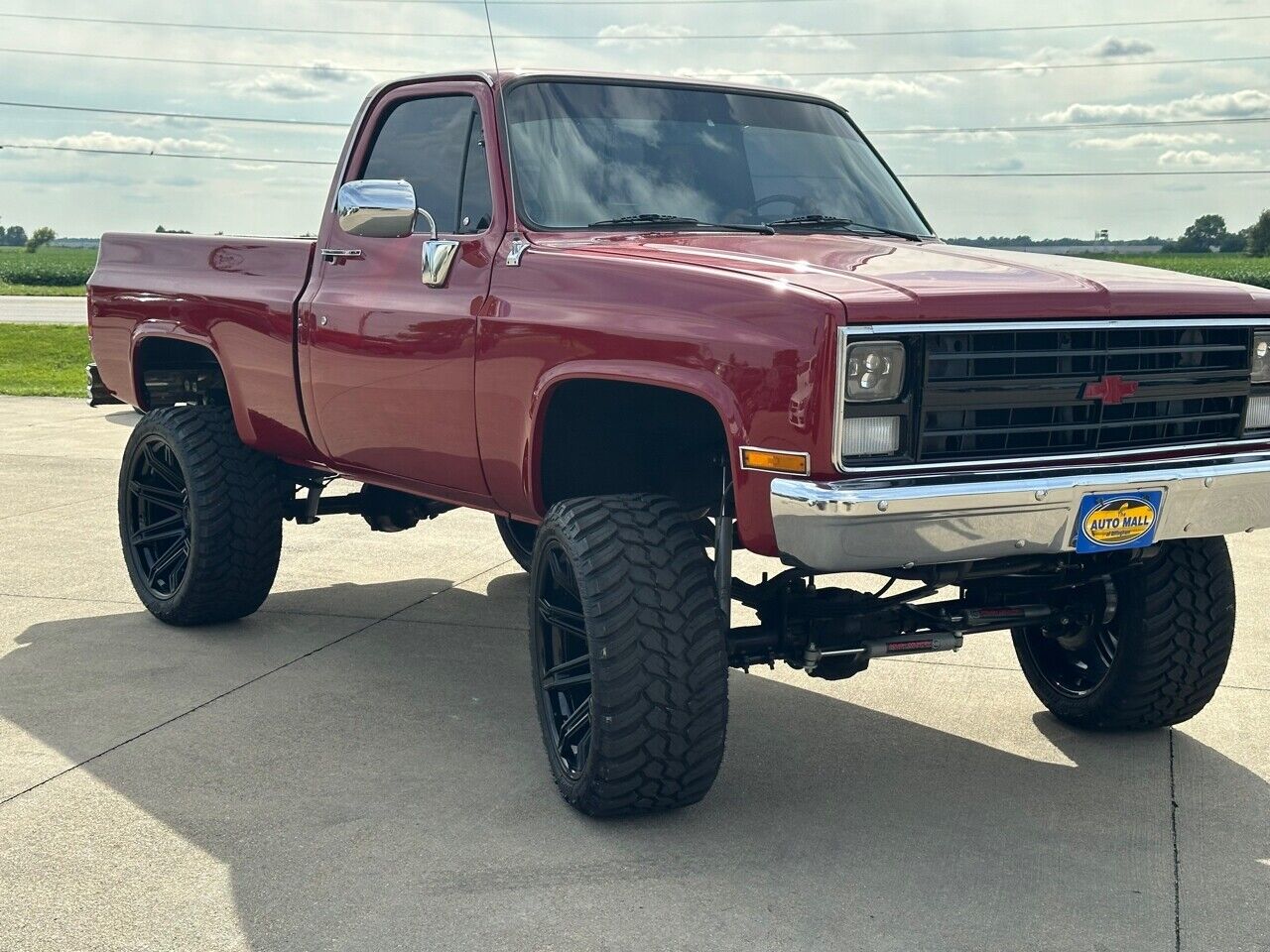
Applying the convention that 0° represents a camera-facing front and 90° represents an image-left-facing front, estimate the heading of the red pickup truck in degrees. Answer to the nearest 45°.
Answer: approximately 315°
